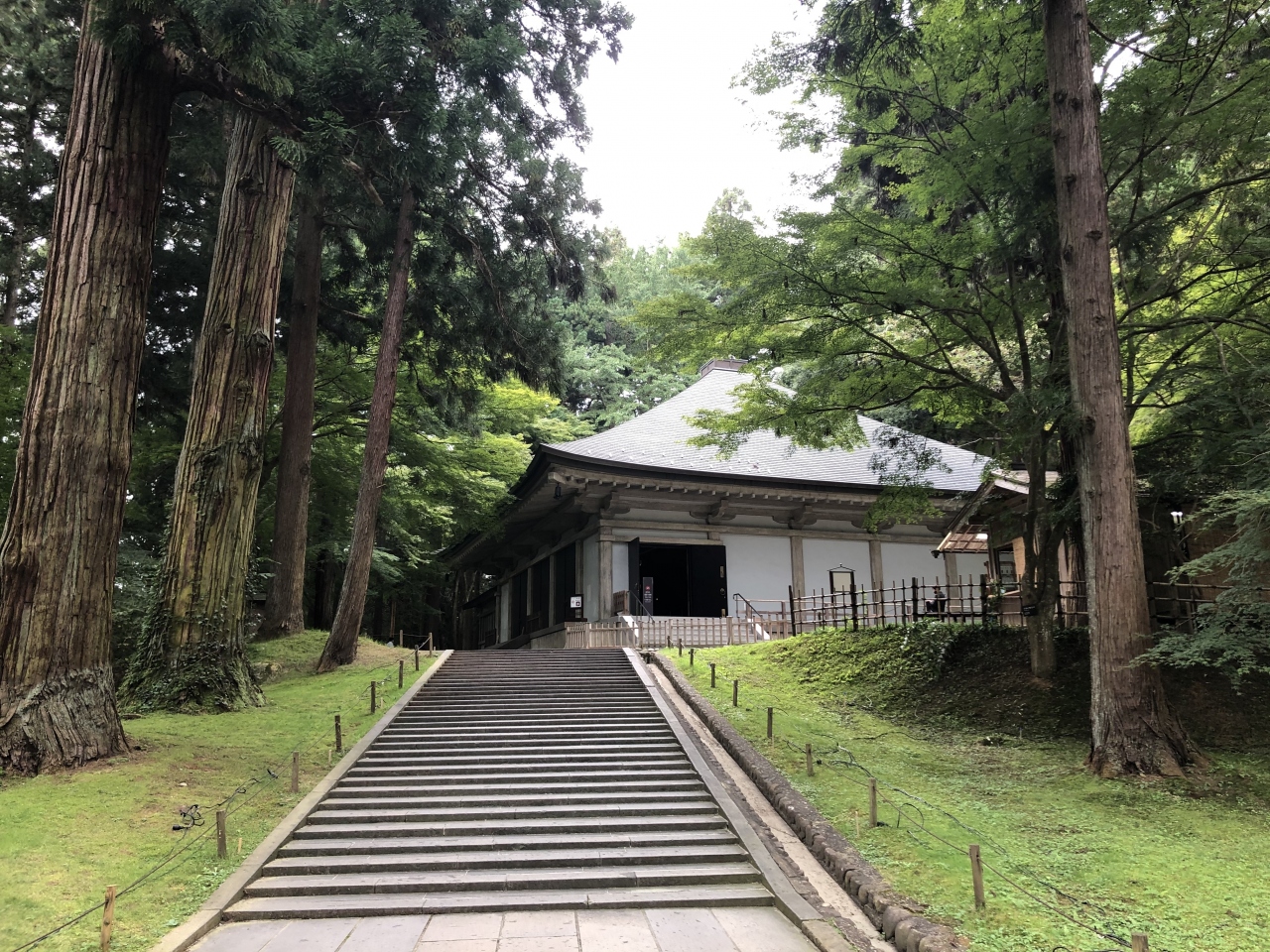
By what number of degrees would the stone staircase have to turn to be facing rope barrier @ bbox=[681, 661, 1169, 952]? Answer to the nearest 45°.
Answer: approximately 90° to its left

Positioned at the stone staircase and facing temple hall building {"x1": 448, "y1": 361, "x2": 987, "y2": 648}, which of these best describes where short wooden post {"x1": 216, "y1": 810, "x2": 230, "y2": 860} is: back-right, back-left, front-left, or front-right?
back-left

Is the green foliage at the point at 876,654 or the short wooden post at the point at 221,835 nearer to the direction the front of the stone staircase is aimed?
the short wooden post

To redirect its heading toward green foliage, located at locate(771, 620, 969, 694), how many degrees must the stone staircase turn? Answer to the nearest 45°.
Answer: approximately 135° to its left

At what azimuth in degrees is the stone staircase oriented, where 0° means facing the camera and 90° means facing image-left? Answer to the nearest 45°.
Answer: approximately 0°

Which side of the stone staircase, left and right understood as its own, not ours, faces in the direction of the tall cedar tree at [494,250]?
back

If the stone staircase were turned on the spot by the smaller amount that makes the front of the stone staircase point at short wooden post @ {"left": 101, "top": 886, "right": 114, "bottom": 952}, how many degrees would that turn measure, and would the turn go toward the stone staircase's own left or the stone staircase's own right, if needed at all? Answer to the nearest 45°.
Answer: approximately 45° to the stone staircase's own right

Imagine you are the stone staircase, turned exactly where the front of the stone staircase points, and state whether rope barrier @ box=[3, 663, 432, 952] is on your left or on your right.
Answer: on your right

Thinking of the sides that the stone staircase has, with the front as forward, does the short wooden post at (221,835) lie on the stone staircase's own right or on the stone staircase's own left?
on the stone staircase's own right

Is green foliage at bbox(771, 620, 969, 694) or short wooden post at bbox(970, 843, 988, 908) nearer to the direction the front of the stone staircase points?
the short wooden post
